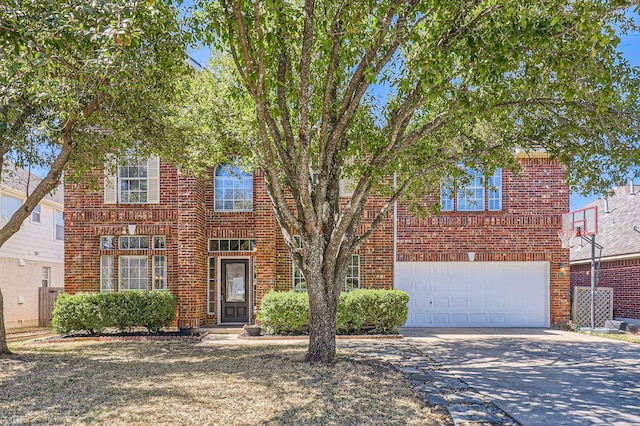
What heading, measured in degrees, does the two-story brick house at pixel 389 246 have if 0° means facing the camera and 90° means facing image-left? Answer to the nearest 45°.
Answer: approximately 0°

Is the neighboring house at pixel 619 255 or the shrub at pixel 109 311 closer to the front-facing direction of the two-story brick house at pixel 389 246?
the shrub

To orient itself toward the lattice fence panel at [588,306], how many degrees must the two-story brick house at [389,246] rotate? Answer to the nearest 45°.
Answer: approximately 90° to its left

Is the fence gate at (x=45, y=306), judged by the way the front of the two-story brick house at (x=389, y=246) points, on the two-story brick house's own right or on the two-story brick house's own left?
on the two-story brick house's own right

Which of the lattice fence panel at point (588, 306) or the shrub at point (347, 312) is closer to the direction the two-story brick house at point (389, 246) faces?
the shrub

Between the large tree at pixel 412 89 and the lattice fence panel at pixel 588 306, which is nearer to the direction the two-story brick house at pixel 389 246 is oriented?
the large tree
